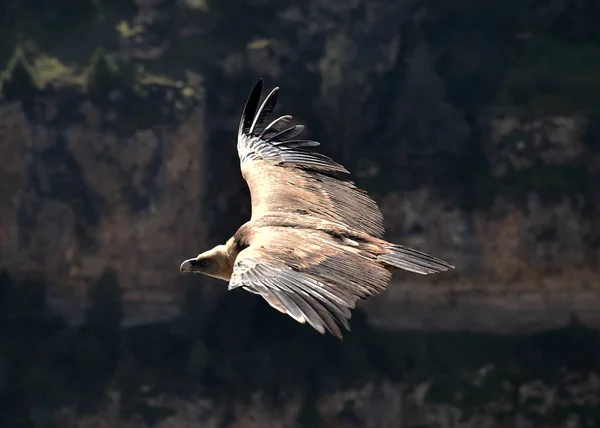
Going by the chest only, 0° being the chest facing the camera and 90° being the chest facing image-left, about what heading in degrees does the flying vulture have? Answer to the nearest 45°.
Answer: approximately 90°
